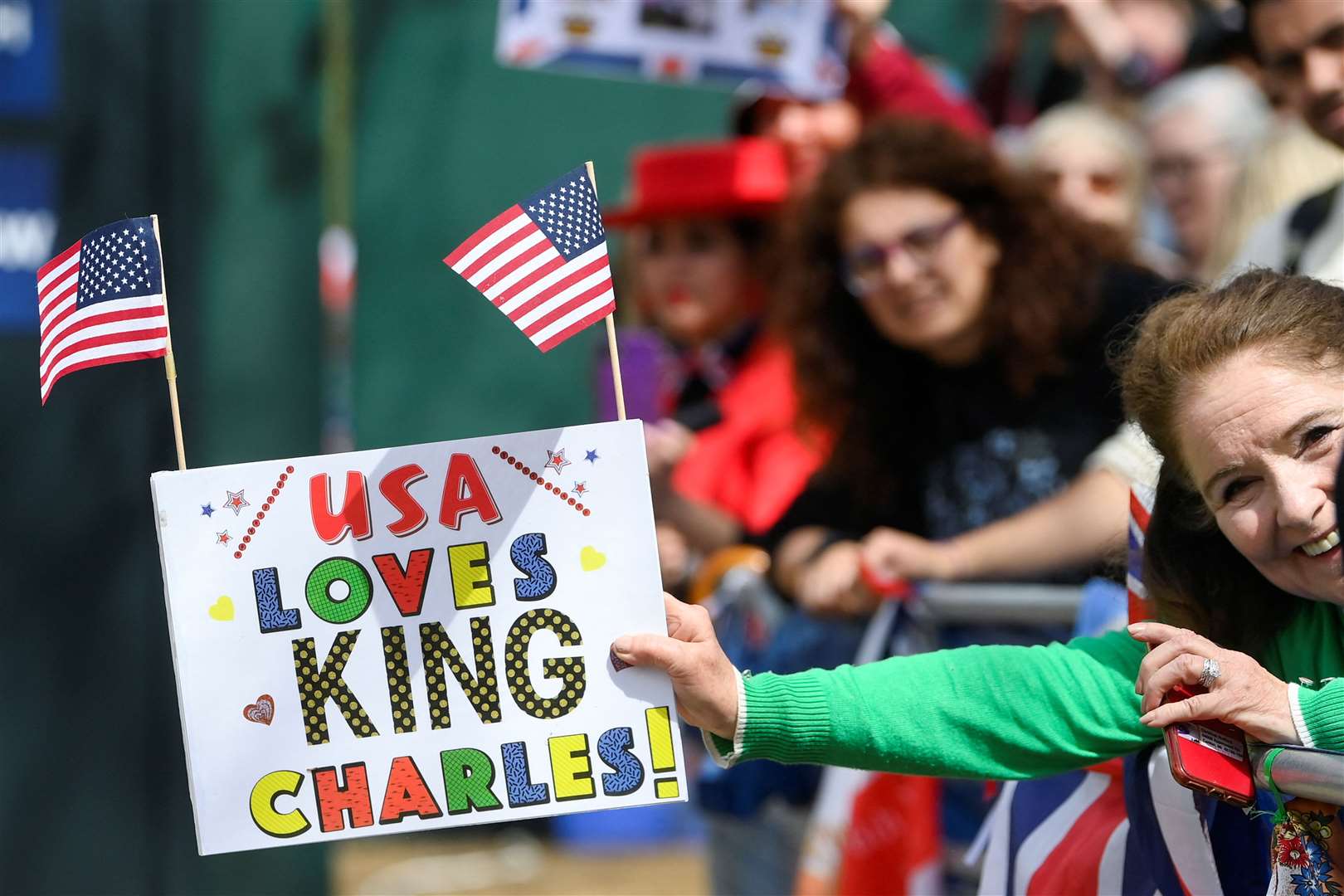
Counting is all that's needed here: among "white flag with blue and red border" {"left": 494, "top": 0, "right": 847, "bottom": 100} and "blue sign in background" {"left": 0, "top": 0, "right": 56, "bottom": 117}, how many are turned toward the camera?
2

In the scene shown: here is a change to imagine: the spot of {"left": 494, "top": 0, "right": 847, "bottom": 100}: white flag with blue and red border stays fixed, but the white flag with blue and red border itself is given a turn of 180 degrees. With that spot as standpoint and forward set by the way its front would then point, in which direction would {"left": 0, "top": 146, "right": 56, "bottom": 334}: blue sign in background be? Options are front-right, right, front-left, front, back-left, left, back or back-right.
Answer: left

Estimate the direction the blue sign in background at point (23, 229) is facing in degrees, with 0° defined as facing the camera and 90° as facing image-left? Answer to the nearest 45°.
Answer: approximately 0°

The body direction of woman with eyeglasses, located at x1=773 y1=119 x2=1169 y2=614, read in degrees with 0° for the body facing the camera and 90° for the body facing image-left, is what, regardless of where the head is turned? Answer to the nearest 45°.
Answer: approximately 45°

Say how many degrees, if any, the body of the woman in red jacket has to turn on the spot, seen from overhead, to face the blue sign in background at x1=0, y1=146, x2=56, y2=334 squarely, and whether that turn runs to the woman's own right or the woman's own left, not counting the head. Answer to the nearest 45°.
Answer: approximately 45° to the woman's own right

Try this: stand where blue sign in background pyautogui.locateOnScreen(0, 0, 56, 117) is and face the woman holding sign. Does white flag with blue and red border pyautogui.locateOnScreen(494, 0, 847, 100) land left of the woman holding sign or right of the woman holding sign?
left

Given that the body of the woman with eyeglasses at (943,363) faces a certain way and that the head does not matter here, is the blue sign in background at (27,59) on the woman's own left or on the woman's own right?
on the woman's own right

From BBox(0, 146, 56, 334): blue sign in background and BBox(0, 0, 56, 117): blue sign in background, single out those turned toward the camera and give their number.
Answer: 2
